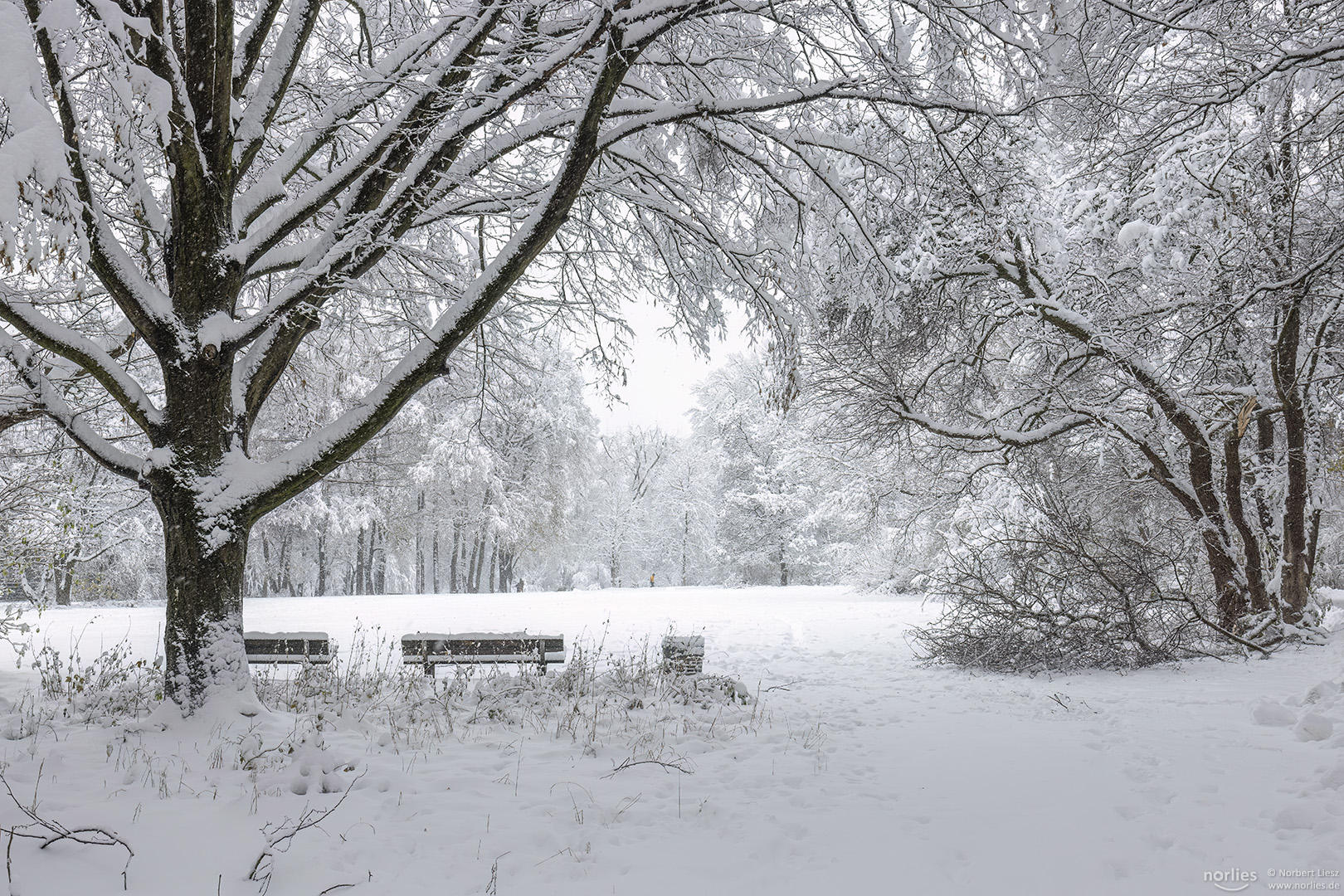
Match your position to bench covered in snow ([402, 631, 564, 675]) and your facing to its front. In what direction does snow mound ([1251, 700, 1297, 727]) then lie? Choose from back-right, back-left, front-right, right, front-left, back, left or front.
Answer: back-right

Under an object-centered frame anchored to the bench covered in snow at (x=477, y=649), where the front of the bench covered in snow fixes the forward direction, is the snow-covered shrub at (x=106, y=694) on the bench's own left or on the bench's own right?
on the bench's own left

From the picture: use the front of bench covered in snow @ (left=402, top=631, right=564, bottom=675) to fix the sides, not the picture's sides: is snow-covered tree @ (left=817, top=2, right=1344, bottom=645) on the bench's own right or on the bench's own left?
on the bench's own right

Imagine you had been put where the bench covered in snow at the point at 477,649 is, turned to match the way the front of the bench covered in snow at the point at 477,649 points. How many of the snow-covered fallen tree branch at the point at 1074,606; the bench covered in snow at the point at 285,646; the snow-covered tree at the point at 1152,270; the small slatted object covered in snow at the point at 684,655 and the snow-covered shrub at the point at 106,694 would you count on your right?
3

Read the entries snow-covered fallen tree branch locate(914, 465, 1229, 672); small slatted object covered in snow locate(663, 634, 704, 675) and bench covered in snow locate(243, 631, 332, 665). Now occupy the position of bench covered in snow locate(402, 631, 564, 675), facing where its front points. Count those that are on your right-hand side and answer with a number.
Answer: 2

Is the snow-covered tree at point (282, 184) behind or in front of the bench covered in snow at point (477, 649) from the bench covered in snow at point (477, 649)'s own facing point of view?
behind

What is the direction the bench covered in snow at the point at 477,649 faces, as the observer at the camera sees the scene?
facing away from the viewer

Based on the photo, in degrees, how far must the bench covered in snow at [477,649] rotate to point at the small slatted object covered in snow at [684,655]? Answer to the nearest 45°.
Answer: approximately 90° to its right

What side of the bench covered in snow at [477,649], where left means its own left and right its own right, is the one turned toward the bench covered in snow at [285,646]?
left

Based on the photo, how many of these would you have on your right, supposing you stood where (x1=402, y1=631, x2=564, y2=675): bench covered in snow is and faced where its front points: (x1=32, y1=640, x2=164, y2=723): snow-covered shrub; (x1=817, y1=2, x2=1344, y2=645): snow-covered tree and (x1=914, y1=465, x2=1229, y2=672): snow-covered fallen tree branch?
2

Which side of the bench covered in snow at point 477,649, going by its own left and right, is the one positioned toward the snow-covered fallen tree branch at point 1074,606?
right
